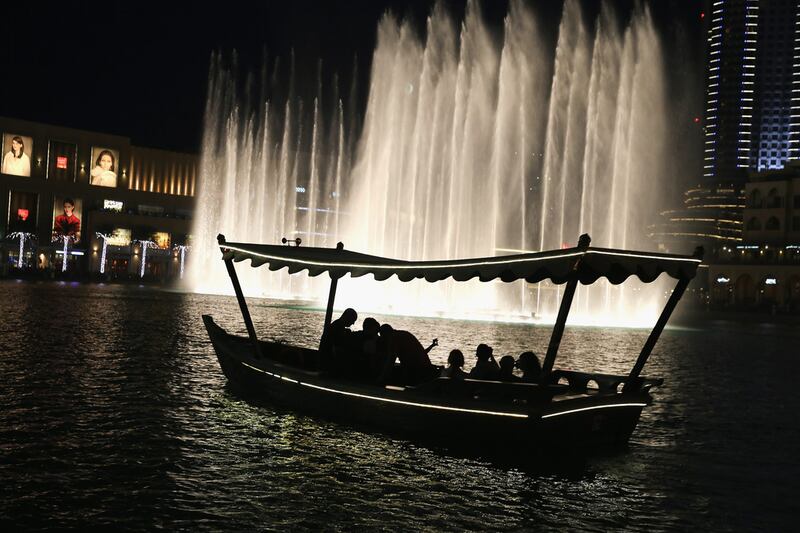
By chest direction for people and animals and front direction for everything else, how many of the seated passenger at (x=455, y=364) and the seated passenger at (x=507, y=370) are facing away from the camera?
2

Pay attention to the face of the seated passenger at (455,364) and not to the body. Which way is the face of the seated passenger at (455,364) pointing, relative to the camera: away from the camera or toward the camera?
away from the camera

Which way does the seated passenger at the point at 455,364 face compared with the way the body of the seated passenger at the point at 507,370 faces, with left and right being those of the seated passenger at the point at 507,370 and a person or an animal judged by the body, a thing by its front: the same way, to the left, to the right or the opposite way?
the same way

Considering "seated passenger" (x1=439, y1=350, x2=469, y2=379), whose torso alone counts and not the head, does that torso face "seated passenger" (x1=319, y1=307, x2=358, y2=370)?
no

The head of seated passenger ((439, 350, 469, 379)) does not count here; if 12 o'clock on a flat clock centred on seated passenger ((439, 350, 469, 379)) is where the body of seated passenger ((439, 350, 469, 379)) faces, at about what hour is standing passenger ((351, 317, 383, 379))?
standing passenger ((351, 317, 383, 379)) is roughly at 10 o'clock from seated passenger ((439, 350, 469, 379)).

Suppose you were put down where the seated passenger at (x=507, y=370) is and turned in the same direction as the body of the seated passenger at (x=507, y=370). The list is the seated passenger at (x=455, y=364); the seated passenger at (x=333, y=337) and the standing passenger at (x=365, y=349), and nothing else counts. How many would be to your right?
0

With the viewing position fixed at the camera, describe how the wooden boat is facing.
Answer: facing away from the viewer and to the left of the viewer

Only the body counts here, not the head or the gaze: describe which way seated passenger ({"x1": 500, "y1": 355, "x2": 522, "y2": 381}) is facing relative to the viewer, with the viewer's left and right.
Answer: facing away from the viewer

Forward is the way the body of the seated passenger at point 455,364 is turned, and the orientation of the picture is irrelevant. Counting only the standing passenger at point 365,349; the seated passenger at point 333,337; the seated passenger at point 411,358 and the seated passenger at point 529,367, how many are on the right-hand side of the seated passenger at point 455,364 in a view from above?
1

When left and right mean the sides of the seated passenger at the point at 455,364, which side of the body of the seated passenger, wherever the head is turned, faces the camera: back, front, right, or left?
back

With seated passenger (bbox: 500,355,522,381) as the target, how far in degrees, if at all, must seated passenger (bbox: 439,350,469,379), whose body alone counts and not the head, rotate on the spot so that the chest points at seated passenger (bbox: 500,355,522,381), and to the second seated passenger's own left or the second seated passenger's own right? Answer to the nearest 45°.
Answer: approximately 90° to the second seated passenger's own right

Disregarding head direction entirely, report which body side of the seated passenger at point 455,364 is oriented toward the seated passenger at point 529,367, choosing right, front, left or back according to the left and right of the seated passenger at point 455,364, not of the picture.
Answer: right

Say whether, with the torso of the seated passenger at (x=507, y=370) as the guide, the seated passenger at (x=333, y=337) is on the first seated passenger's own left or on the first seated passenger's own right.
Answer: on the first seated passenger's own left

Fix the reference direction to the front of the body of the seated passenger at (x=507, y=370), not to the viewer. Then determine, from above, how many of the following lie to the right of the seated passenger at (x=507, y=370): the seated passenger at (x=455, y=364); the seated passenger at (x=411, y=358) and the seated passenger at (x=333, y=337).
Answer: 0

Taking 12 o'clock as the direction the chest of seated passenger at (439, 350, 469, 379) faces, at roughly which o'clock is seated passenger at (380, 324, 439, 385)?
seated passenger at (380, 324, 439, 385) is roughly at 10 o'clock from seated passenger at (439, 350, 469, 379).

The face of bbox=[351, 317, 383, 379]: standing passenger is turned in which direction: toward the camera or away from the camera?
away from the camera
